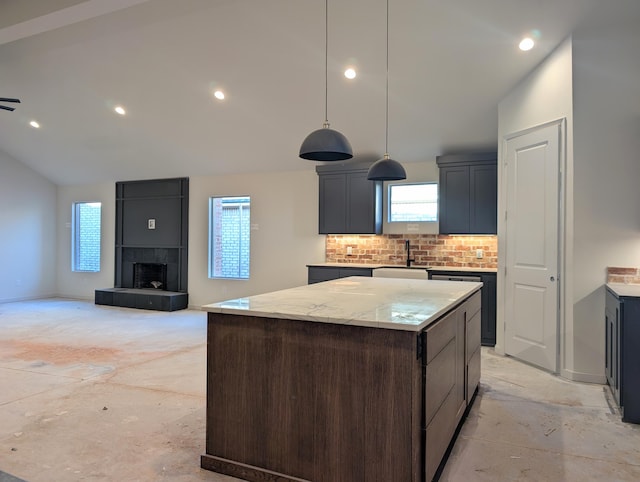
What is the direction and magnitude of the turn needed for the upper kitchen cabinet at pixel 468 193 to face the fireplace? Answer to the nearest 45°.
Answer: approximately 90° to its right

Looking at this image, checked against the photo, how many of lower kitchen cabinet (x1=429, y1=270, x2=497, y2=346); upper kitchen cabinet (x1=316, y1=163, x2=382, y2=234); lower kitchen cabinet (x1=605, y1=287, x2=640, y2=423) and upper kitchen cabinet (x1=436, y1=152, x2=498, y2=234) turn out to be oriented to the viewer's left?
1

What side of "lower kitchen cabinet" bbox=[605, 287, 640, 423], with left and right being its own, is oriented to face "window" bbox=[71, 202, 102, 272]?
front

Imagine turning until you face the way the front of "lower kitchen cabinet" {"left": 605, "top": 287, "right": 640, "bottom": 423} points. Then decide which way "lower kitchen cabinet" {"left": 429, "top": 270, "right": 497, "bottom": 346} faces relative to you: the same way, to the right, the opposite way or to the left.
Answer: to the left

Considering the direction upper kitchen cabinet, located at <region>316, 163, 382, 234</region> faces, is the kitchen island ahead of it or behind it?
ahead

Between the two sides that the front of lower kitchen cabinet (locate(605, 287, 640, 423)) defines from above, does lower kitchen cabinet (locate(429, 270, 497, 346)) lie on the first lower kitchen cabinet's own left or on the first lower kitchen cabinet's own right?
on the first lower kitchen cabinet's own right

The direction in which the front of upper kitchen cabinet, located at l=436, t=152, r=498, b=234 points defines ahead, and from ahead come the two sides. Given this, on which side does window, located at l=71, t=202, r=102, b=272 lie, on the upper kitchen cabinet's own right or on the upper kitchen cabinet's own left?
on the upper kitchen cabinet's own right

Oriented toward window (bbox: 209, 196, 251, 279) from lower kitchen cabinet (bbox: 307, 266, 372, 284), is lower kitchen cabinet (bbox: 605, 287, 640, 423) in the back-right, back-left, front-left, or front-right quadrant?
back-left

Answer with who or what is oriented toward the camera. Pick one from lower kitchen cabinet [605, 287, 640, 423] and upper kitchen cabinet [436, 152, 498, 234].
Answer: the upper kitchen cabinet

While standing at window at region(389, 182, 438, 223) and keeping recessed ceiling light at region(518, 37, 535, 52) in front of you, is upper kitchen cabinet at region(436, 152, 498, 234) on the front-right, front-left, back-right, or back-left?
front-left

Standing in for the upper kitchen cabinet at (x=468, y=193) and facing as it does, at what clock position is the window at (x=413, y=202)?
The window is roughly at 4 o'clock from the upper kitchen cabinet.

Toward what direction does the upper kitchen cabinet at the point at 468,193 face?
toward the camera

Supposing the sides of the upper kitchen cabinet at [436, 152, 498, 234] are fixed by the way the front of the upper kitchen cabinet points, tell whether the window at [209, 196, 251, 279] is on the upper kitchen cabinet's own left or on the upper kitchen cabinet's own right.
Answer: on the upper kitchen cabinet's own right
